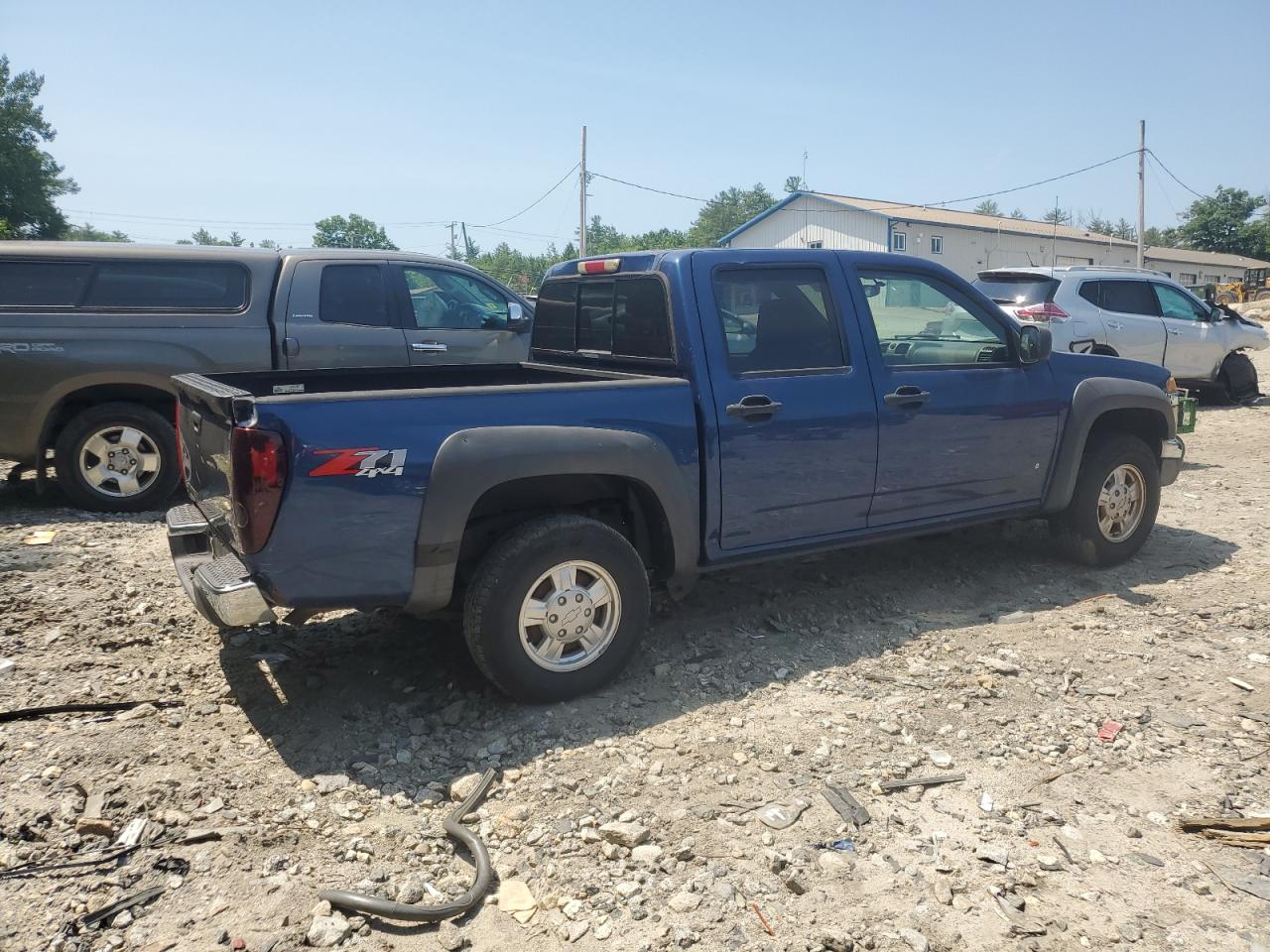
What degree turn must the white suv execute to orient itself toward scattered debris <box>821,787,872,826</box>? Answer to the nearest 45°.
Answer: approximately 135° to its right

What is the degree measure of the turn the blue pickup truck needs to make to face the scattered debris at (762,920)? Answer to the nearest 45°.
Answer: approximately 135° to its right

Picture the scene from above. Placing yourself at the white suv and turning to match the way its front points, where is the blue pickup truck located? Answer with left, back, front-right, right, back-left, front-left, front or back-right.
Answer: back-right

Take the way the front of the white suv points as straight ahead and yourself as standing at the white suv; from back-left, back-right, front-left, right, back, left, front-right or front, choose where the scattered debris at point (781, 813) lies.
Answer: back-right

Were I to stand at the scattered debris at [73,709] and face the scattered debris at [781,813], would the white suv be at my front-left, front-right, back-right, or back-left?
front-left

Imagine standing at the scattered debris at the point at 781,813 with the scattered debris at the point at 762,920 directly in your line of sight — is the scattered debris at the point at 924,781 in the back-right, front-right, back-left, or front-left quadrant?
back-left

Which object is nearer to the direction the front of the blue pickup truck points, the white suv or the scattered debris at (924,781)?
the white suv

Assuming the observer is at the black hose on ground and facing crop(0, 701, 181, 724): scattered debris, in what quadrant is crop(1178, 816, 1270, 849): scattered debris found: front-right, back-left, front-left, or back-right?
back-right

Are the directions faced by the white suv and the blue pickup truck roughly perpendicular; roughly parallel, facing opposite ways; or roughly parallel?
roughly parallel

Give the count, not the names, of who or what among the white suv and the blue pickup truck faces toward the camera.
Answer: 0

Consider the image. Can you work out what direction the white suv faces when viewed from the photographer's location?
facing away from the viewer and to the right of the viewer

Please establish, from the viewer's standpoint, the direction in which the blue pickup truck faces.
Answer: facing away from the viewer and to the right of the viewer

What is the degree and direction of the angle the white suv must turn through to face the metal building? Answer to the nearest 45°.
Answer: approximately 45° to its left

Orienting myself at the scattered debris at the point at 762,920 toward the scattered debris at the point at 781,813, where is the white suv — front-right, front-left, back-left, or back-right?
front-right
